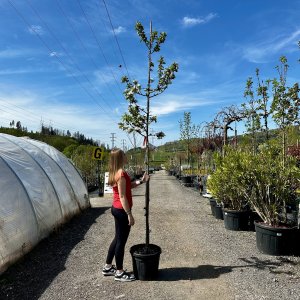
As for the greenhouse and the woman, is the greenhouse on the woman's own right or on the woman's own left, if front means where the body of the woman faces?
on the woman's own left

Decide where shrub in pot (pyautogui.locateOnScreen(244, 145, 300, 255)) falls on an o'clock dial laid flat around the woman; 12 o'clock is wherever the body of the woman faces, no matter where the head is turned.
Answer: The shrub in pot is roughly at 11 o'clock from the woman.

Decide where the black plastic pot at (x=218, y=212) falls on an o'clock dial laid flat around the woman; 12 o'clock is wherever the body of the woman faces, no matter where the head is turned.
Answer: The black plastic pot is roughly at 10 o'clock from the woman.

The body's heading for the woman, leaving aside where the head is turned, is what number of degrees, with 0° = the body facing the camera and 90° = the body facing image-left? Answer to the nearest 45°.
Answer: approximately 270°

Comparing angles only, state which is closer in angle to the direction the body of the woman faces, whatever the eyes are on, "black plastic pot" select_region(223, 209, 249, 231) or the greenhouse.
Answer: the black plastic pot

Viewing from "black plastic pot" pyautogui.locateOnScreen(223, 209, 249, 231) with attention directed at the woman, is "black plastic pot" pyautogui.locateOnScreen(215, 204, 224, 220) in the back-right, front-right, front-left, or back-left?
back-right

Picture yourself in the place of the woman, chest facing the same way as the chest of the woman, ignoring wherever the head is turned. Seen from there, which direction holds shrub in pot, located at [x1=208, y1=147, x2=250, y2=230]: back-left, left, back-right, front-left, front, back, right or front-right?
front-left

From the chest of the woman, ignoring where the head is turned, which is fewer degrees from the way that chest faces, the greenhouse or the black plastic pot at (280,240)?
the black plastic pot

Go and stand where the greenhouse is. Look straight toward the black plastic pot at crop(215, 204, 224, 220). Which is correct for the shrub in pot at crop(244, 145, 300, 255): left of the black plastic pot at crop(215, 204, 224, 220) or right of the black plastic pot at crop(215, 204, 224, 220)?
right

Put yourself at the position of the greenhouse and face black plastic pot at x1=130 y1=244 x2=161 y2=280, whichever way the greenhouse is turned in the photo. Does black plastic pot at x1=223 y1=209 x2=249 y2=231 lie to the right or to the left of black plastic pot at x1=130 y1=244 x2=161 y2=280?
left

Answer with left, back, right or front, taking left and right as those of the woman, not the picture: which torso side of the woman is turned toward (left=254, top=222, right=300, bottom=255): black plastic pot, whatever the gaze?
front

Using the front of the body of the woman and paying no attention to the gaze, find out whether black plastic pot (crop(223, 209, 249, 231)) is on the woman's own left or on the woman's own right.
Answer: on the woman's own left

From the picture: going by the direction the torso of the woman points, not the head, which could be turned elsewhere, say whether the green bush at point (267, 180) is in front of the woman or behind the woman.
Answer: in front
